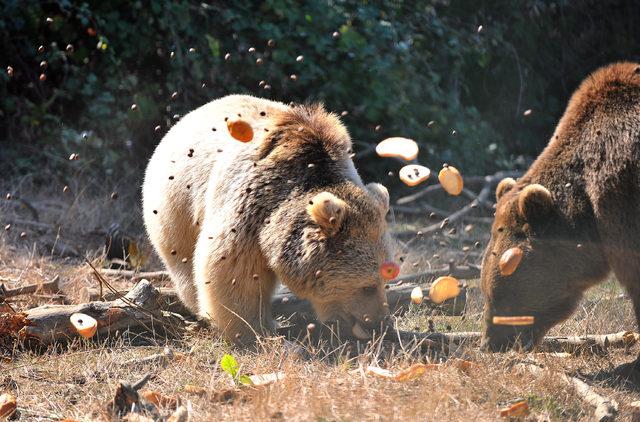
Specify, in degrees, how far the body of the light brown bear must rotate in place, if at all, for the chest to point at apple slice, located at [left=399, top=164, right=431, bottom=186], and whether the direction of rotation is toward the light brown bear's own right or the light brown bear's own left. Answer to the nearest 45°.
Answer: approximately 45° to the light brown bear's own left

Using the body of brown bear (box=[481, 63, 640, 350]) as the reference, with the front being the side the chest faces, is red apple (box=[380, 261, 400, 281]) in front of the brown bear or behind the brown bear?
in front

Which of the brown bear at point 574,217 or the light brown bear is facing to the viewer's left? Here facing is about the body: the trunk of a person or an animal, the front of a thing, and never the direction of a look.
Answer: the brown bear

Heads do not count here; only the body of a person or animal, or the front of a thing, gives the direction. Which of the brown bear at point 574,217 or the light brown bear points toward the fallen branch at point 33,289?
the brown bear

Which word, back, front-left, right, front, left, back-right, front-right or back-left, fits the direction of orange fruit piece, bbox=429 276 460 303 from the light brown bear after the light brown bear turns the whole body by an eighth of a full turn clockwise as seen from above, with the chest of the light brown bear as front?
left

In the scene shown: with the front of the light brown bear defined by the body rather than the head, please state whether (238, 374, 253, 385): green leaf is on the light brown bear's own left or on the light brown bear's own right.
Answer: on the light brown bear's own right

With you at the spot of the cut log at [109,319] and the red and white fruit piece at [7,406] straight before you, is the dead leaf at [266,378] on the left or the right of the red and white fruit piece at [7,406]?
left

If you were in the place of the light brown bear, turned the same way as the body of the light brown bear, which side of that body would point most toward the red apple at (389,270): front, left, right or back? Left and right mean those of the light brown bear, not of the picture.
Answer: front

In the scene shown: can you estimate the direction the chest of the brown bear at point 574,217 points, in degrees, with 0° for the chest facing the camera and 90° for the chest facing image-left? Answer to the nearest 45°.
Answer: approximately 90°

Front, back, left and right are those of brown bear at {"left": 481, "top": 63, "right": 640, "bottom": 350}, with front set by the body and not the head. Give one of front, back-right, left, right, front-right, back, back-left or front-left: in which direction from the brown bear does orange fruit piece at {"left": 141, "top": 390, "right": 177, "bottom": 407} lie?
front-left

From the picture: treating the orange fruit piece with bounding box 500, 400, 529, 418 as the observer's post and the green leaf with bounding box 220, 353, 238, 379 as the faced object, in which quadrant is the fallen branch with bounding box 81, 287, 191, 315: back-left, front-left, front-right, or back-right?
front-right

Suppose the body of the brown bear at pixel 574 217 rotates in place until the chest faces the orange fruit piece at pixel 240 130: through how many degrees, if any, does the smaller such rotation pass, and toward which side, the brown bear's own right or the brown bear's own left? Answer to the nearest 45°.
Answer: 0° — it already faces it

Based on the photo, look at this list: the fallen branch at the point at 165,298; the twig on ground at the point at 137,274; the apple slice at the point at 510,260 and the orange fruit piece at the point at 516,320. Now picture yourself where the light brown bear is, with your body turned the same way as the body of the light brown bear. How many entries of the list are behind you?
2

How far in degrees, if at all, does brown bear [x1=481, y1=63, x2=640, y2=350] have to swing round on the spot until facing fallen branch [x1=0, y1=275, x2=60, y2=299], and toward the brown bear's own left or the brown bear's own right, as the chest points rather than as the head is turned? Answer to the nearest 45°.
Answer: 0° — it already faces it

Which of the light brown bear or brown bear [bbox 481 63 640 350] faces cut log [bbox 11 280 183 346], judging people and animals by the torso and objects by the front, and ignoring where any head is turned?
the brown bear
